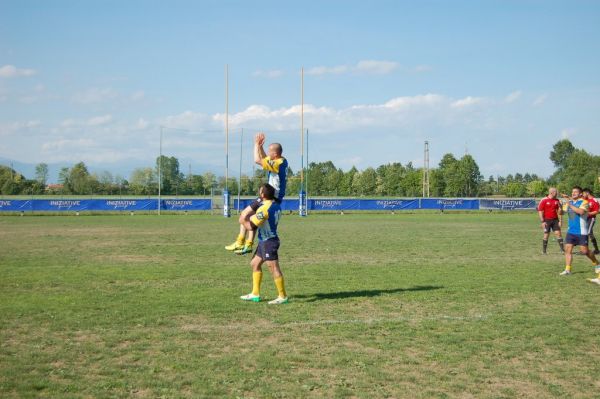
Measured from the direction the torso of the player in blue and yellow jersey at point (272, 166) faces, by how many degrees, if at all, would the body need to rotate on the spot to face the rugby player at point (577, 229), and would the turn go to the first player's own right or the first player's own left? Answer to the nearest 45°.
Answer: approximately 180°

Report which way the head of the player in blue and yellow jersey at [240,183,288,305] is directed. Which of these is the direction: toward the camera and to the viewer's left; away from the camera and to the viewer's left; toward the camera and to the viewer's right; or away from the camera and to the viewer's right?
away from the camera and to the viewer's left

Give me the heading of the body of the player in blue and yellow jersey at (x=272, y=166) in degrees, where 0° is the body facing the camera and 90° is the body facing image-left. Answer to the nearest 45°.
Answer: approximately 90°
